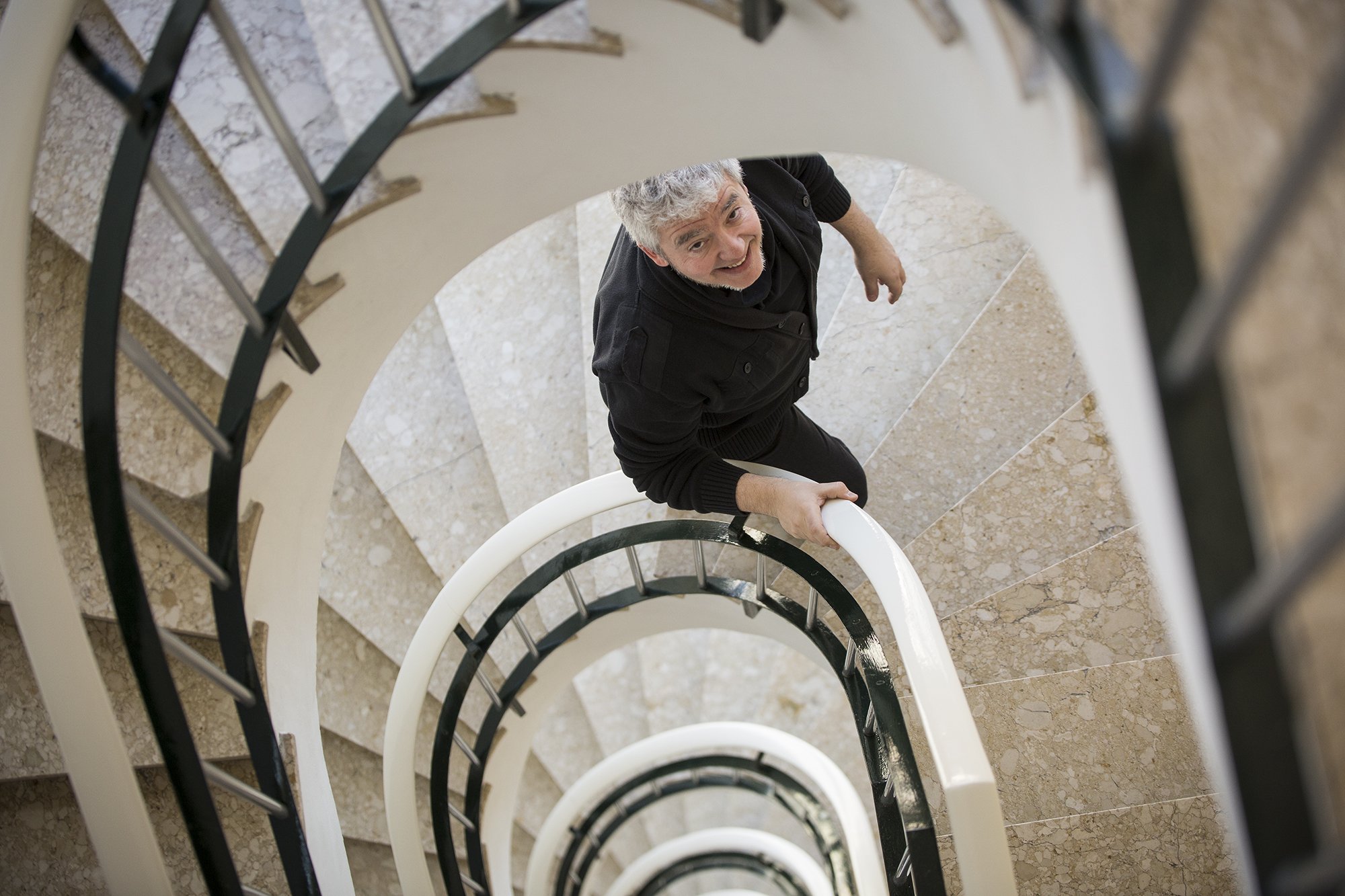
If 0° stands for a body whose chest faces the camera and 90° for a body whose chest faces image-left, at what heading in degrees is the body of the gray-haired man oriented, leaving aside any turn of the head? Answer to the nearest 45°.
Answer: approximately 315°
